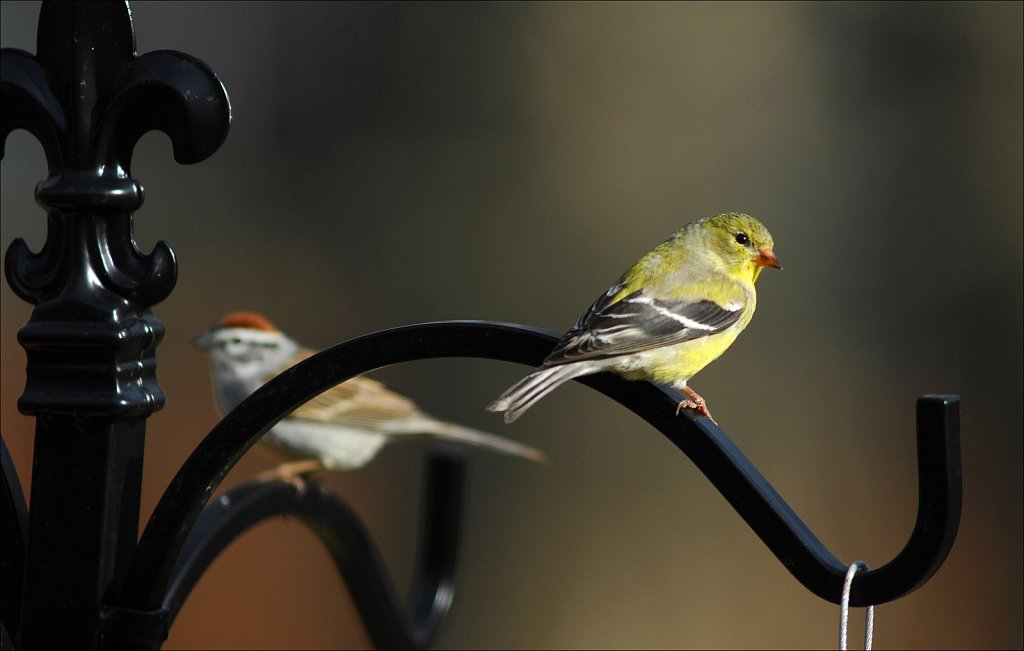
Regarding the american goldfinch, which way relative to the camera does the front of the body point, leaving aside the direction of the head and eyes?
to the viewer's right

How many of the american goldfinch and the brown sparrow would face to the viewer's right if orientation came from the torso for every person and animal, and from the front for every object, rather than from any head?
1

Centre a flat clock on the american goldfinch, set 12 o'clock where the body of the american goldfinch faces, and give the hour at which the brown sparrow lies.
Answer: The brown sparrow is roughly at 8 o'clock from the american goldfinch.

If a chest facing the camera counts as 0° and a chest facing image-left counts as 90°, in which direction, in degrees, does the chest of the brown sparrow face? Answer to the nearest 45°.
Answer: approximately 90°

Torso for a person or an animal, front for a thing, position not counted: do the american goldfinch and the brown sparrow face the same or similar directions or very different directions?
very different directions

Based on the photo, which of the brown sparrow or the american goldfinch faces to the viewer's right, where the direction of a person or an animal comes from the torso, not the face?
the american goldfinch
